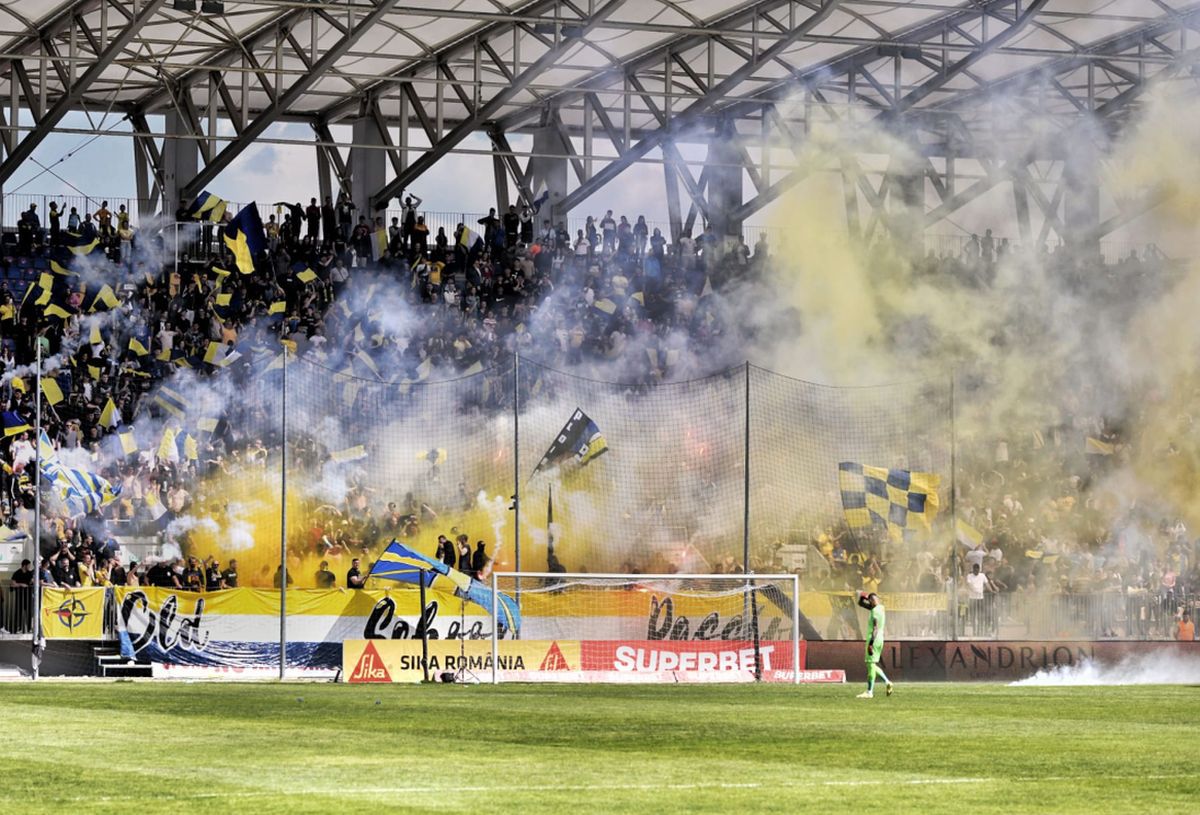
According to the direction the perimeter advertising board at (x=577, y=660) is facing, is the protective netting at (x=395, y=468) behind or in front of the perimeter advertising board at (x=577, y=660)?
behind

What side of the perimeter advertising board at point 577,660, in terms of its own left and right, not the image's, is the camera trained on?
front

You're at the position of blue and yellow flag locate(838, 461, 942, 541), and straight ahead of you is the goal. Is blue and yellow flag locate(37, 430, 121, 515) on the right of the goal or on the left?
right

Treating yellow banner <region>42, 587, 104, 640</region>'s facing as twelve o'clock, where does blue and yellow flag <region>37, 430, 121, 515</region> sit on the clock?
The blue and yellow flag is roughly at 6 o'clock from the yellow banner.

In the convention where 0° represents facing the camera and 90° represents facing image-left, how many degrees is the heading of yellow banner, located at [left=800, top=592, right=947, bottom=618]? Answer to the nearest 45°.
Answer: approximately 0°

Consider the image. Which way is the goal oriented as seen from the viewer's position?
toward the camera

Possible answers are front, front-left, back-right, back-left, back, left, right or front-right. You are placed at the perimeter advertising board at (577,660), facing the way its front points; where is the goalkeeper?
front-left

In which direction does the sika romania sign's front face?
toward the camera

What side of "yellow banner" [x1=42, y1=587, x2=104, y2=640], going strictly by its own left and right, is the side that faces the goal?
left

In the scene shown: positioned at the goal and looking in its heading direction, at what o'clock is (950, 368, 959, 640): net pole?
The net pole is roughly at 9 o'clock from the goal.

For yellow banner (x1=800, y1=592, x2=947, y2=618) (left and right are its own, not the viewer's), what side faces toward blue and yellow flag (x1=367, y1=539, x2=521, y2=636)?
right
